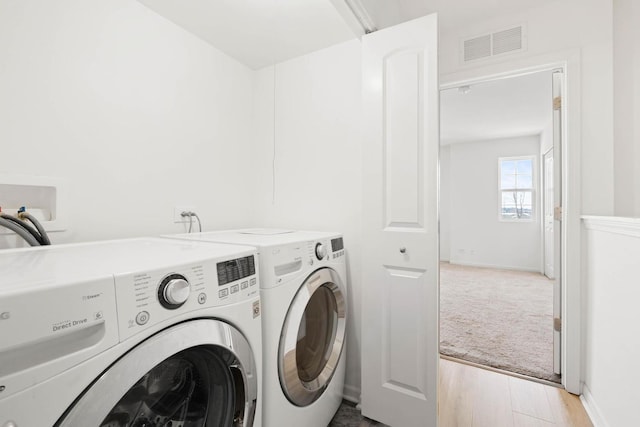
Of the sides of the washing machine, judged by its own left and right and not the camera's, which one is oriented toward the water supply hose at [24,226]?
back

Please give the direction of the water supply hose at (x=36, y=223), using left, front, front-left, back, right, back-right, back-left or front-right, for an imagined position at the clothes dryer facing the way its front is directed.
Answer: back-right

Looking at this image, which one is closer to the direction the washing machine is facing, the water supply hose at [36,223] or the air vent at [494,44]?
the air vent

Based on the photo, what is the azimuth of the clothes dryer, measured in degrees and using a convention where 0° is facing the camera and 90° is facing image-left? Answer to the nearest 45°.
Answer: approximately 315°

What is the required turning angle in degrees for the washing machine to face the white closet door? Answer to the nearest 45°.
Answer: approximately 45° to its left

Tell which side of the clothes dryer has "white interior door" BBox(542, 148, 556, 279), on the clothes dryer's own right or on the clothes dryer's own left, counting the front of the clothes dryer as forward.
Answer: on the clothes dryer's own left

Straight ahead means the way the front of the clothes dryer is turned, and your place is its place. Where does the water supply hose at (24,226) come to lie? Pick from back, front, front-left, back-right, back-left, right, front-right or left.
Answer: back-right
